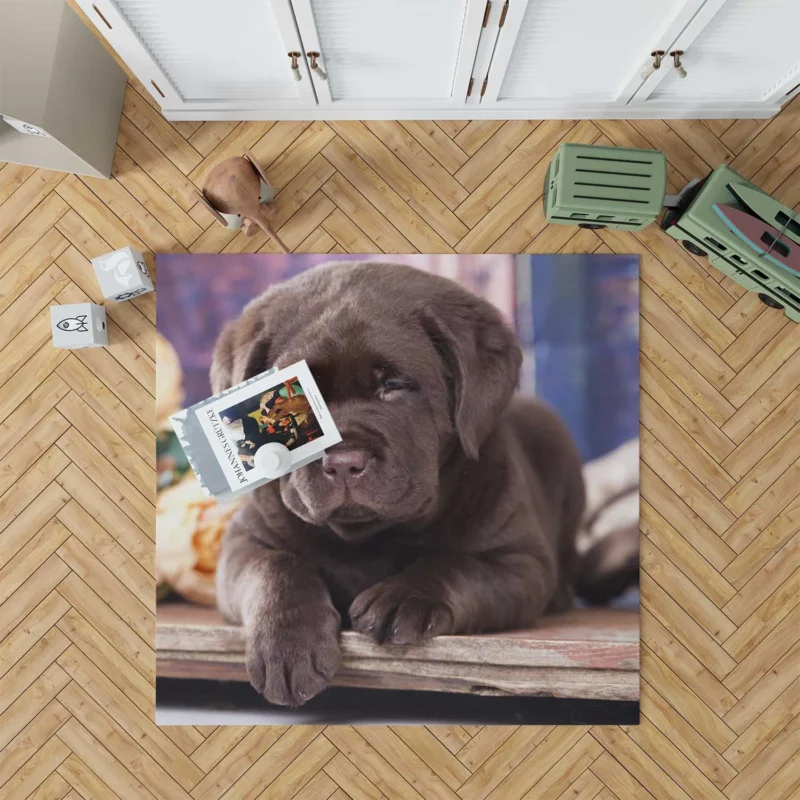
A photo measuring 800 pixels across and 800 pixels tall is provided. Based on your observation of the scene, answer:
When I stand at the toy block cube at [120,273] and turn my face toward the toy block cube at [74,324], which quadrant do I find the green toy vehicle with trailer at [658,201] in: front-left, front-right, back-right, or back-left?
back-left

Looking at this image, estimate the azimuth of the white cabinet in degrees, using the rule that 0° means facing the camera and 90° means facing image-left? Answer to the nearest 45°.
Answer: approximately 0°
